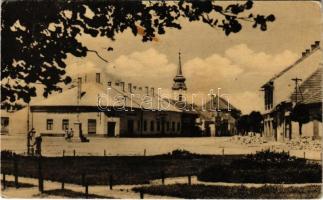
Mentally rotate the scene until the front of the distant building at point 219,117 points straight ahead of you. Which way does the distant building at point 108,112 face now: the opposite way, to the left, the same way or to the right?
the same way

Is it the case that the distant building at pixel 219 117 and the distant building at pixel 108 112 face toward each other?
no

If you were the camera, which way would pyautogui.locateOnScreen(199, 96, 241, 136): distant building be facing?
facing the viewer

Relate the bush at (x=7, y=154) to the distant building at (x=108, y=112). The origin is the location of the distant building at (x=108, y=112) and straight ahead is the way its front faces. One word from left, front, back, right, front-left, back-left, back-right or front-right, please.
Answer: front

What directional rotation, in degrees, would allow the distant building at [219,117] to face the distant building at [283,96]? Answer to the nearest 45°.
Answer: approximately 90° to its left

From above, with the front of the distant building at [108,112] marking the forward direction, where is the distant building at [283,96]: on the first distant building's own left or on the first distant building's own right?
on the first distant building's own left

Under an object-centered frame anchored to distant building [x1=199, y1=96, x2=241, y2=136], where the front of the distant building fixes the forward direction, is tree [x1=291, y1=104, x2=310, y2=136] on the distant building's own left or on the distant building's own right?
on the distant building's own left

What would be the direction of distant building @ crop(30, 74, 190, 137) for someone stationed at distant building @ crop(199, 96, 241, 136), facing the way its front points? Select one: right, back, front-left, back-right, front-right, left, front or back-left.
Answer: right

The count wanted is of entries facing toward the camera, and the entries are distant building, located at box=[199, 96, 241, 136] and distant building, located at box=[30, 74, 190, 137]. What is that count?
2

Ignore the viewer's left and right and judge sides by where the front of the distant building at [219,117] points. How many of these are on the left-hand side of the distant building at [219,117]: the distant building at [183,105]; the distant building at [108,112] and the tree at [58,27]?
0

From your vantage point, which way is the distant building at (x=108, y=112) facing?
toward the camera
